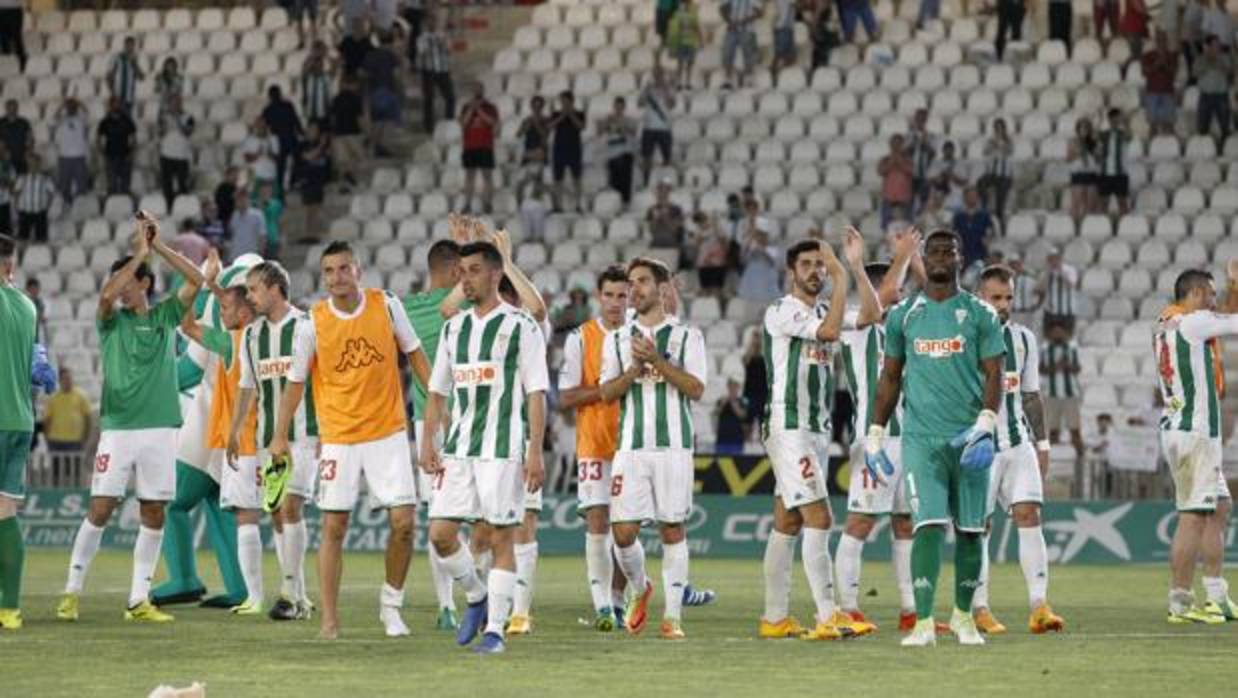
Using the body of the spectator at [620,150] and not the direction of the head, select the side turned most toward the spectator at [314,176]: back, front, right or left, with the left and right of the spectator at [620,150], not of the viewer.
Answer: right

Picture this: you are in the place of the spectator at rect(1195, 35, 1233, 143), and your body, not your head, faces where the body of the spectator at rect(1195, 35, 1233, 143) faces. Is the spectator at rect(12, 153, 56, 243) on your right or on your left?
on your right

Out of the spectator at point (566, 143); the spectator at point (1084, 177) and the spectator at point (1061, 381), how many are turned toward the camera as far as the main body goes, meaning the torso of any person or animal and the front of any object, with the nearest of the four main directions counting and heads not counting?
3

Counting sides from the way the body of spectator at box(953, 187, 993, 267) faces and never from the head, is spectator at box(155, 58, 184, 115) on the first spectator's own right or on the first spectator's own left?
on the first spectator's own right

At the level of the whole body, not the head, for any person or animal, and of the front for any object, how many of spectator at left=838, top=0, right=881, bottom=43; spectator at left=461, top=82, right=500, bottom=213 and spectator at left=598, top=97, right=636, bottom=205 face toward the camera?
3

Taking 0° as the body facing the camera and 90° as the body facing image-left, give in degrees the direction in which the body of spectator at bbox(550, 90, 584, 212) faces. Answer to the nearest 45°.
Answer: approximately 0°

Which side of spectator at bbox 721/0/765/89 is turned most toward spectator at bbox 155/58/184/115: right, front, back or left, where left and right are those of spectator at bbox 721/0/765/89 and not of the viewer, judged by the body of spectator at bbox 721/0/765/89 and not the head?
right

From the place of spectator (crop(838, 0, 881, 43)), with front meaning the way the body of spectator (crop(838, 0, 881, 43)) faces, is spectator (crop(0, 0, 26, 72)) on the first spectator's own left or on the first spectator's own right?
on the first spectator's own right

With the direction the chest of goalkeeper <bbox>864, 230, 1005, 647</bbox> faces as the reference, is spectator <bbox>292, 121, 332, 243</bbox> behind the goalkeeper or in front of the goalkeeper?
behind
